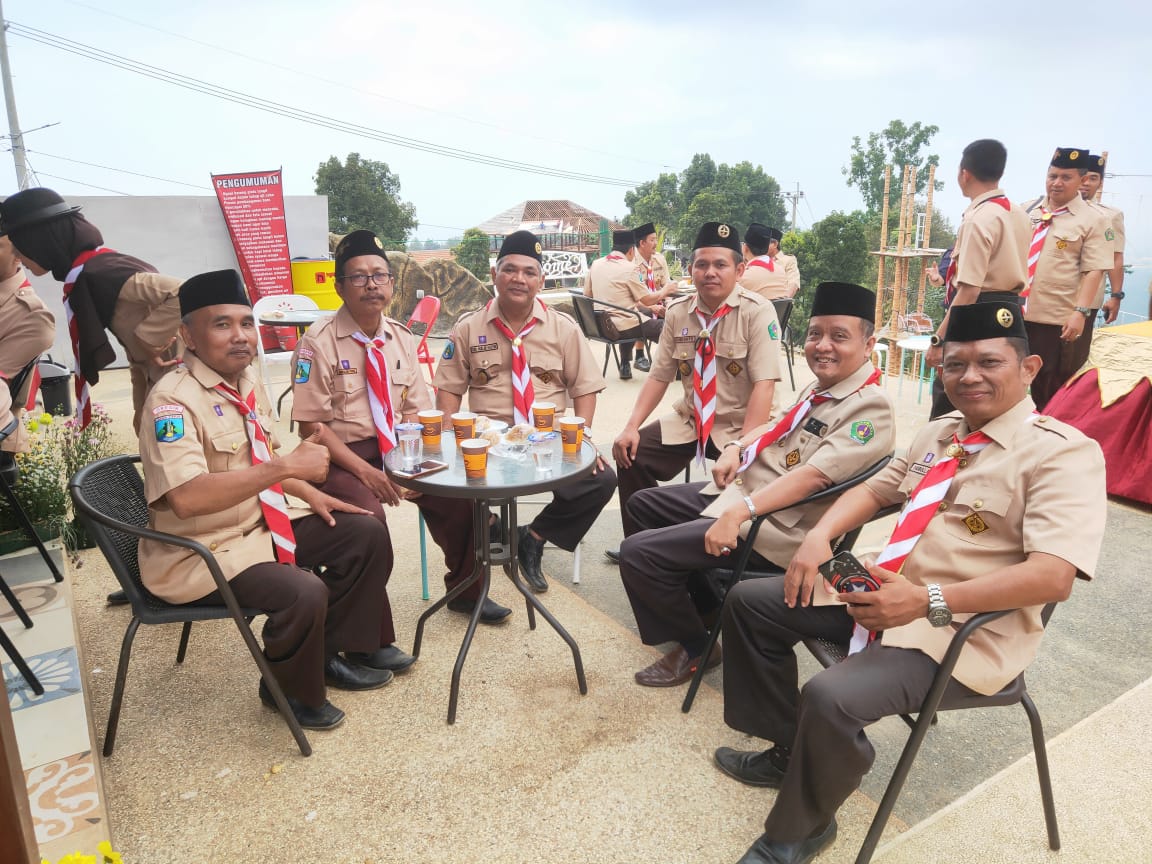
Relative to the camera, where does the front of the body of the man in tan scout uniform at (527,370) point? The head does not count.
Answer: toward the camera

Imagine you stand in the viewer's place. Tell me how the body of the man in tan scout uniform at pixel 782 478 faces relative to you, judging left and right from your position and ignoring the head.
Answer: facing the viewer and to the left of the viewer

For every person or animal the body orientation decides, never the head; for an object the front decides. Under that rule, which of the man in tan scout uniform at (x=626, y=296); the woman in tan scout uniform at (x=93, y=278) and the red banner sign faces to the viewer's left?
the woman in tan scout uniform at (x=93, y=278)

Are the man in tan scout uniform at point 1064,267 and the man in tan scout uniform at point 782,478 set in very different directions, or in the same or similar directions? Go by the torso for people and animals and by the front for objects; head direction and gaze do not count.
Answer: same or similar directions

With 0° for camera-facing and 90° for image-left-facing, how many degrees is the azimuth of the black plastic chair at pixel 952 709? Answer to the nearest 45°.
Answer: approximately 45°

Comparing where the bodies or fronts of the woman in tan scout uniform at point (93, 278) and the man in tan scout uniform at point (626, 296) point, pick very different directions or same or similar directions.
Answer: very different directions

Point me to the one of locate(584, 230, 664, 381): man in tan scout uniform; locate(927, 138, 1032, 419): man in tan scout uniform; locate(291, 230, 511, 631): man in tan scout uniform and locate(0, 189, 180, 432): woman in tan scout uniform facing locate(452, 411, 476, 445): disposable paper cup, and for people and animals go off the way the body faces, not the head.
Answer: locate(291, 230, 511, 631): man in tan scout uniform

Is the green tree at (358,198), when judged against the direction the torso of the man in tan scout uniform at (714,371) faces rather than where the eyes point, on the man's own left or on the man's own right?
on the man's own right

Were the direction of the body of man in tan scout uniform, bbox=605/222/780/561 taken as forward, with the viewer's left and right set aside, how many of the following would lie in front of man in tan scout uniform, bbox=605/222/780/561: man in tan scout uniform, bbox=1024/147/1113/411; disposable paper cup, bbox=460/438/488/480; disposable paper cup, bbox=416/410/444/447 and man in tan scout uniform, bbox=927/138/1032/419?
2

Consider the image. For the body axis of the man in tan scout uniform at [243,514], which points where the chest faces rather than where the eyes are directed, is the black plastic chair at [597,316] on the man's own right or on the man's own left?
on the man's own left

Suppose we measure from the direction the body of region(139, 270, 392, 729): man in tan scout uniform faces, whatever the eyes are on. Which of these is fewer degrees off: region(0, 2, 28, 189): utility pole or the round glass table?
the round glass table

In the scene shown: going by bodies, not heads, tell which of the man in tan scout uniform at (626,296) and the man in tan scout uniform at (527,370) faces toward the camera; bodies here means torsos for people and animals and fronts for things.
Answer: the man in tan scout uniform at (527,370)

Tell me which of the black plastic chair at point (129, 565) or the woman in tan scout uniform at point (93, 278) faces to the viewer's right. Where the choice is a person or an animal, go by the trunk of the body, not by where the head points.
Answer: the black plastic chair

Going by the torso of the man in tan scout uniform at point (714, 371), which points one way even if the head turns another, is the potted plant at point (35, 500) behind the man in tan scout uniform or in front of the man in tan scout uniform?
in front

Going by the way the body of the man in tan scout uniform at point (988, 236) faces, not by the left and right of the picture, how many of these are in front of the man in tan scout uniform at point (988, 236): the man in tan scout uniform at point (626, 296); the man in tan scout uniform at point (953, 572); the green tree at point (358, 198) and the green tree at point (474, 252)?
3

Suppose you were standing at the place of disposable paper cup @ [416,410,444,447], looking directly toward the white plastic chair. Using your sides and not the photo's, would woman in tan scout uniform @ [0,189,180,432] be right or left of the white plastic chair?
left
